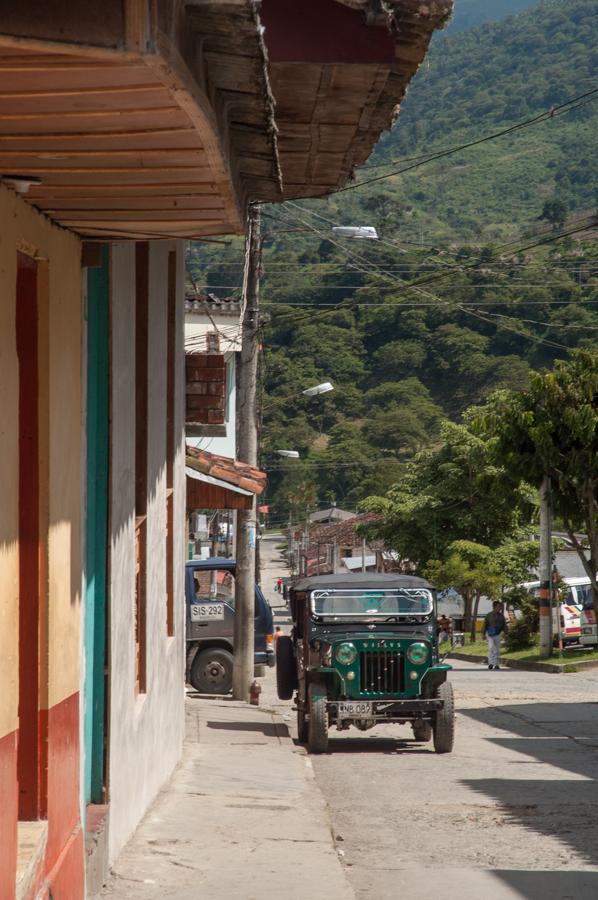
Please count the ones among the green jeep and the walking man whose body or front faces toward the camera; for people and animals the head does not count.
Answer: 2

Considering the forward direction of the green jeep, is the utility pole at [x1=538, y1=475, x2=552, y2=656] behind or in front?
behind

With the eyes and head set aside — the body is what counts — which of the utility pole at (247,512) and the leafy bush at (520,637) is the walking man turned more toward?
the utility pole

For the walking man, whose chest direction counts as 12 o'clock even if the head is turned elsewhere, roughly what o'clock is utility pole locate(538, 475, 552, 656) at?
The utility pole is roughly at 8 o'clock from the walking man.

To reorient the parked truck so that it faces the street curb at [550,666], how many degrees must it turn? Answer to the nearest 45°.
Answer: approximately 45° to its left
